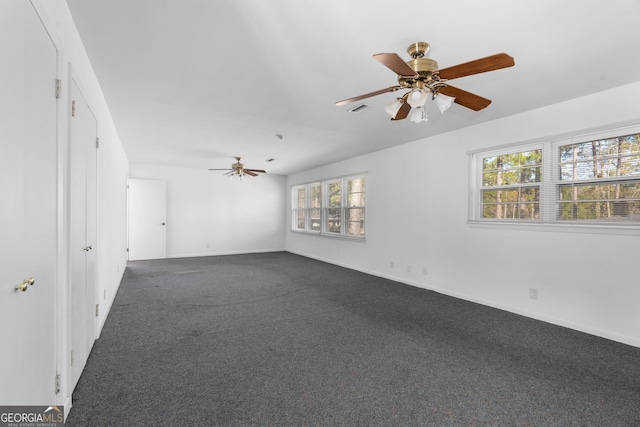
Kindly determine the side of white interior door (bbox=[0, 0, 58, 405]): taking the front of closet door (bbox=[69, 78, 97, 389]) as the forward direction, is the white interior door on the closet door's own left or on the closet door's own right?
on the closet door's own right

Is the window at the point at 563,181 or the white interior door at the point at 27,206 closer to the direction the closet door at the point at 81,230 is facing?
the window

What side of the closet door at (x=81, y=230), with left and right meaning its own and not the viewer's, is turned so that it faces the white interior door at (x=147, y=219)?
left

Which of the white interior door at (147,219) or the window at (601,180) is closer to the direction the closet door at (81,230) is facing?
the window

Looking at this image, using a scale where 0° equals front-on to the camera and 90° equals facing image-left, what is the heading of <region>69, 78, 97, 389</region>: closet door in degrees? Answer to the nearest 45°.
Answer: approximately 270°

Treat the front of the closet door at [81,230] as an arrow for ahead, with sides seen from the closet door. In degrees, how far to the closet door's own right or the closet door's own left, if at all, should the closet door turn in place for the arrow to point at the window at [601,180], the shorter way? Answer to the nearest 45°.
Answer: approximately 45° to the closet door's own right

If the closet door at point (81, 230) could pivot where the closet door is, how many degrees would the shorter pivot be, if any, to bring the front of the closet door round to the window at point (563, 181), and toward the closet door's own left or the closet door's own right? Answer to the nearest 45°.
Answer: approximately 45° to the closet door's own right
